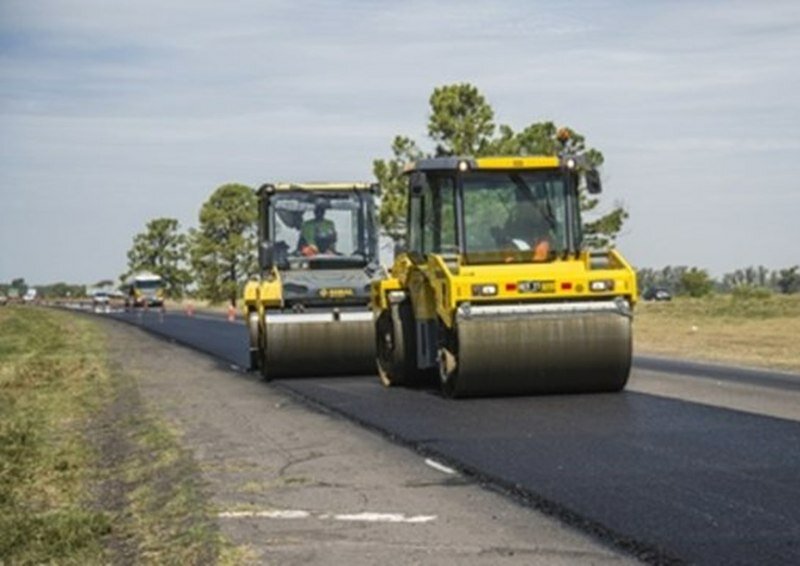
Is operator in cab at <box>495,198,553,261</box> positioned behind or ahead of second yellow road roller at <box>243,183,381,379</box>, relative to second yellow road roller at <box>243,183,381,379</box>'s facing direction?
ahead

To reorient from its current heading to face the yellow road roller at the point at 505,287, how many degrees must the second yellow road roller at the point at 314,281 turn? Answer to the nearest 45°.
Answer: approximately 45° to its left

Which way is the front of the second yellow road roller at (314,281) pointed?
toward the camera
